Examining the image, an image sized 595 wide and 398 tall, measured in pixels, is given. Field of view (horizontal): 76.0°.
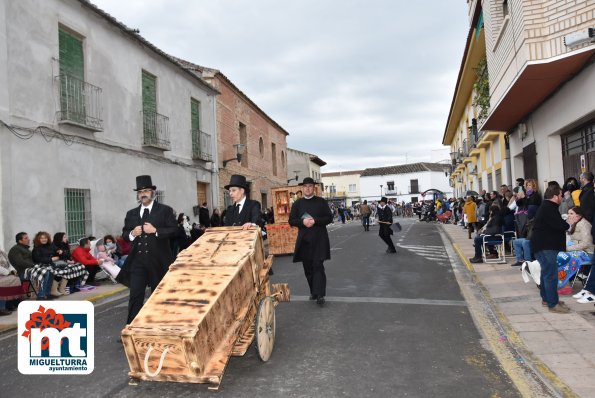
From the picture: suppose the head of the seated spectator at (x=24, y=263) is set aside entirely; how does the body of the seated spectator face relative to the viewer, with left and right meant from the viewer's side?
facing to the right of the viewer

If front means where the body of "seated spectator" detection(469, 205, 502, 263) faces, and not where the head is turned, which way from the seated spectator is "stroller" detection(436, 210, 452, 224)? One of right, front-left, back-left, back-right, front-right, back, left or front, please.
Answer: right

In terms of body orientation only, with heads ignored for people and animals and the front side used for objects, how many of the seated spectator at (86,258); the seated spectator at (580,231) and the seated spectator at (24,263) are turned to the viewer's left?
1

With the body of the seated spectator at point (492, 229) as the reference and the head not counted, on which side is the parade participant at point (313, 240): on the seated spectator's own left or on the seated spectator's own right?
on the seated spectator's own left

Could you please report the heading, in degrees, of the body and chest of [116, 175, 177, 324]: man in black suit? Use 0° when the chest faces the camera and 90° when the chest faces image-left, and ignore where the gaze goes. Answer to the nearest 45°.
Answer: approximately 0°

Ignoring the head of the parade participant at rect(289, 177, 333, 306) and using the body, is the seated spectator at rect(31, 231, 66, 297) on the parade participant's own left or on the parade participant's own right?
on the parade participant's own right

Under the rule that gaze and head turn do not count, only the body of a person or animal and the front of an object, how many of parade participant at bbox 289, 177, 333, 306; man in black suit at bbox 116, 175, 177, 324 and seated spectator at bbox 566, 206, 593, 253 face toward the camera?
2

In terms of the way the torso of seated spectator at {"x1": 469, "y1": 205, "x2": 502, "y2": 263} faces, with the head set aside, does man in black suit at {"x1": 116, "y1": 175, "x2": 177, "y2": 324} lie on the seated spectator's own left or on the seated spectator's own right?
on the seated spectator's own left

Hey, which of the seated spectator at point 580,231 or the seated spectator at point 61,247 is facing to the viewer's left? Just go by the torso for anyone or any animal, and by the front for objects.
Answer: the seated spectator at point 580,231
